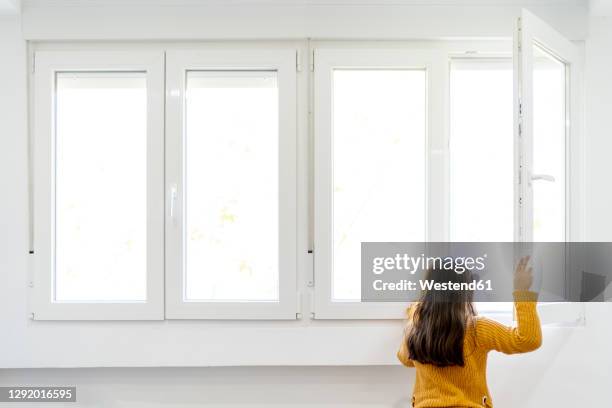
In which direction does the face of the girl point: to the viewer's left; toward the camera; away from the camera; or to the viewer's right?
away from the camera

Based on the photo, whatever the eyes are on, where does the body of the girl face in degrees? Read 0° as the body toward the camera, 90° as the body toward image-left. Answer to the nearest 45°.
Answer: approximately 180°

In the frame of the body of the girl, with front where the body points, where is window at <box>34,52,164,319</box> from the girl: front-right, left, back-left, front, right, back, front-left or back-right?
left
